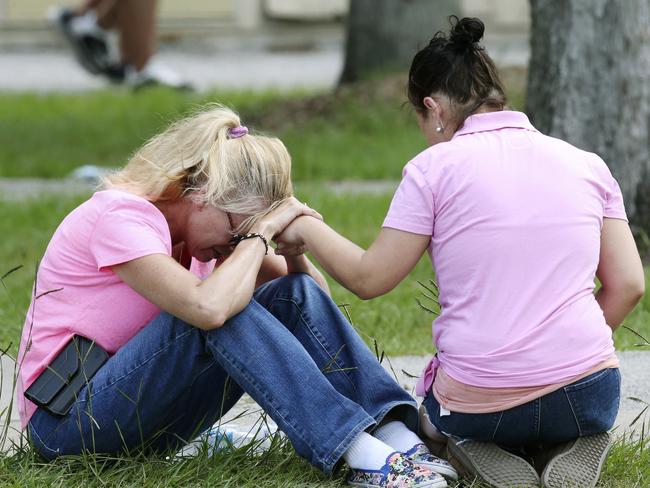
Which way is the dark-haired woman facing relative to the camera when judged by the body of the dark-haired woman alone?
away from the camera

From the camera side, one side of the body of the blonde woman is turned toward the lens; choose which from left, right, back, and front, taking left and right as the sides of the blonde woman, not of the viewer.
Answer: right

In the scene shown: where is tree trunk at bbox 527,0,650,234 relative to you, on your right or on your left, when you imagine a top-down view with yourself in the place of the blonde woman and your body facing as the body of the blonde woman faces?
on your left

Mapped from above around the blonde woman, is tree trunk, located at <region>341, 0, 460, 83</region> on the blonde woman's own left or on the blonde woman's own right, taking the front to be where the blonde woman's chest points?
on the blonde woman's own left

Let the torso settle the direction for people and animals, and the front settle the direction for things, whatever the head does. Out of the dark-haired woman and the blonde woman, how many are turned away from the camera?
1

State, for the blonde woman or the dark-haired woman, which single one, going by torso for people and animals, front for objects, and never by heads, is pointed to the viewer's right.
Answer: the blonde woman

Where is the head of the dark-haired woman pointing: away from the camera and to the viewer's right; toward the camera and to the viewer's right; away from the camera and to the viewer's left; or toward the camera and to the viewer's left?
away from the camera and to the viewer's left
